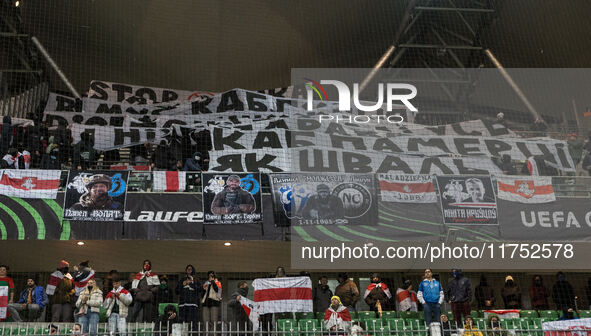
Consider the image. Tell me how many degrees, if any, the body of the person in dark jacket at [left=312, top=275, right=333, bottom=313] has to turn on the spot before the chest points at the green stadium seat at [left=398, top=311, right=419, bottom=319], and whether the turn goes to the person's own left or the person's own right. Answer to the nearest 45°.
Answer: approximately 90° to the person's own left

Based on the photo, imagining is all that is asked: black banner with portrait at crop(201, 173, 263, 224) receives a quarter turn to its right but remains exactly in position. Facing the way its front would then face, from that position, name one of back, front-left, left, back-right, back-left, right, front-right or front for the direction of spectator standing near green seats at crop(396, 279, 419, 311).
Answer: back

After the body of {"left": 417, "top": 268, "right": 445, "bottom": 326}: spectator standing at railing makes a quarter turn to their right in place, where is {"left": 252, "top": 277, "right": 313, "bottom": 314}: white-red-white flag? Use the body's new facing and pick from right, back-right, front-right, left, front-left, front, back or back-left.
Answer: front

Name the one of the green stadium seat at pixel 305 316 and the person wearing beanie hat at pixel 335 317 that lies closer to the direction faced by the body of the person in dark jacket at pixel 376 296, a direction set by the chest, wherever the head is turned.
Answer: the person wearing beanie hat

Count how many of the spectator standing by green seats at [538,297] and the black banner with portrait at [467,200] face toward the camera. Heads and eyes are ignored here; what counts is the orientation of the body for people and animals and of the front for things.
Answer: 2

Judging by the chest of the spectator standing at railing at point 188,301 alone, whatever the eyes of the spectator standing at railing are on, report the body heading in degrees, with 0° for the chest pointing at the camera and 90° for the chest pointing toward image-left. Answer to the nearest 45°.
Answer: approximately 0°

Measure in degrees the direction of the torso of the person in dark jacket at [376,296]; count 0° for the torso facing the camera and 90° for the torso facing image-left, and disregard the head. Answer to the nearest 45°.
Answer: approximately 0°
